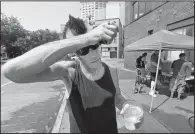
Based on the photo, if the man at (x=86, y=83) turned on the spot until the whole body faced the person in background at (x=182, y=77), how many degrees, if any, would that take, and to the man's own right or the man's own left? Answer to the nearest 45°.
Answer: approximately 90° to the man's own left
